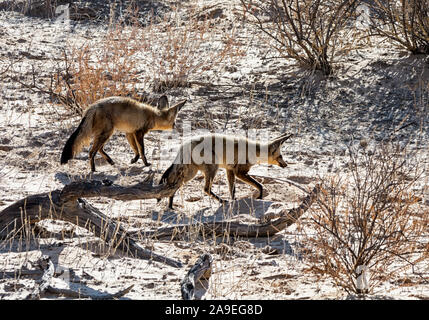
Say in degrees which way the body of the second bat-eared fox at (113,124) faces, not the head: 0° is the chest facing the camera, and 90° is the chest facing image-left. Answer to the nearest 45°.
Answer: approximately 270°

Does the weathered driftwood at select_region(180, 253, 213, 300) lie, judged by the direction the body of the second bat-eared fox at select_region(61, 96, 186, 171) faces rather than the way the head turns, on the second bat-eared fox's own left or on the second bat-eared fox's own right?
on the second bat-eared fox's own right

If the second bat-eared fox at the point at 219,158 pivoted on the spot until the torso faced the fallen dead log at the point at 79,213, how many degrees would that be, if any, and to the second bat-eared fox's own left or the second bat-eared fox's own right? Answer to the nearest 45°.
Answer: approximately 135° to the second bat-eared fox's own right

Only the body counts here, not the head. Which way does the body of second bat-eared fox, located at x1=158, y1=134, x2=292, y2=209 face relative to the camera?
to the viewer's right

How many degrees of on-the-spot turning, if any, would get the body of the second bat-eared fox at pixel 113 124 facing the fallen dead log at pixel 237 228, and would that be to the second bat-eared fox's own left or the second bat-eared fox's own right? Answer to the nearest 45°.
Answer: approximately 45° to the second bat-eared fox's own right

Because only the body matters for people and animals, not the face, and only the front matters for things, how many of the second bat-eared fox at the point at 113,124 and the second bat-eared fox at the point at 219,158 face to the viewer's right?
2

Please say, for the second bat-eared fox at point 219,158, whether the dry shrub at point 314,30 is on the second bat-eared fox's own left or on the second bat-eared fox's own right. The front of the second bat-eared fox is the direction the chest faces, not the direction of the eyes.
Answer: on the second bat-eared fox's own left

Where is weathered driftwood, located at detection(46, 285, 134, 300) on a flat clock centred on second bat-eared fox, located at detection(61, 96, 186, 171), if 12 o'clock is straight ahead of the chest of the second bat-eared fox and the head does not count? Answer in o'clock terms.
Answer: The weathered driftwood is roughly at 3 o'clock from the second bat-eared fox.

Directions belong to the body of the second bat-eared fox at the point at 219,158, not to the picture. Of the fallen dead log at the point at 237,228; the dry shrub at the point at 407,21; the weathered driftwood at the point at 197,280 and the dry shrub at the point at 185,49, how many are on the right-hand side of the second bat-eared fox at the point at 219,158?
2
